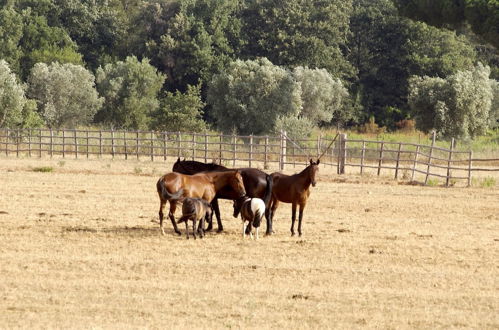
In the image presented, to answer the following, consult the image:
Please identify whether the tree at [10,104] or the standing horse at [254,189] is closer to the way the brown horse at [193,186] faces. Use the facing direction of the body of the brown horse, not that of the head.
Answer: the standing horse

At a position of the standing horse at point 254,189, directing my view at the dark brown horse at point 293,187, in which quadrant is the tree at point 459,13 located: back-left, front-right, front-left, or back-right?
front-left

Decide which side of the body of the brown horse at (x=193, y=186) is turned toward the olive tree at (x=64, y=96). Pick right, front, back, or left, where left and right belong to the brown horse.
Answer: left

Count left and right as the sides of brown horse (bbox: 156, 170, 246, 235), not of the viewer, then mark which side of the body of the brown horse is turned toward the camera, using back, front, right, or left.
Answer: right

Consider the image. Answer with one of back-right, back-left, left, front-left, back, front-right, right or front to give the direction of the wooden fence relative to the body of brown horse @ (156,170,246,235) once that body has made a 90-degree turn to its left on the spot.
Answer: front
